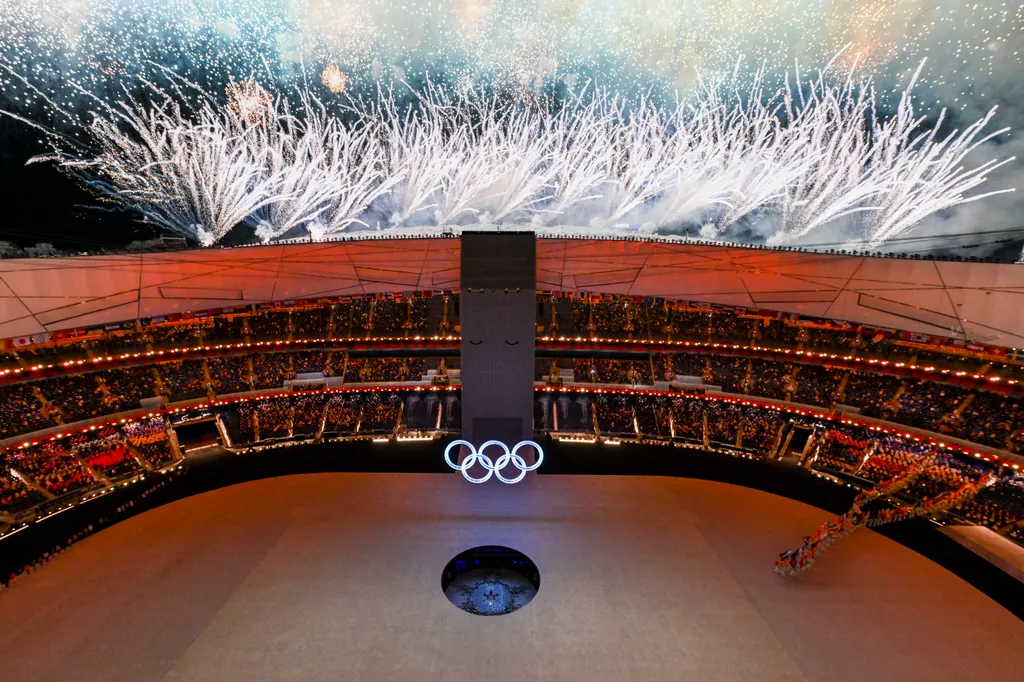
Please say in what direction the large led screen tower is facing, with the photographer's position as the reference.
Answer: facing the viewer

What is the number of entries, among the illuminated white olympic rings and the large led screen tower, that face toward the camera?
2

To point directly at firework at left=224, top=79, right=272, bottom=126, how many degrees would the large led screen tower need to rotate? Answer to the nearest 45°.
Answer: approximately 90° to its right
